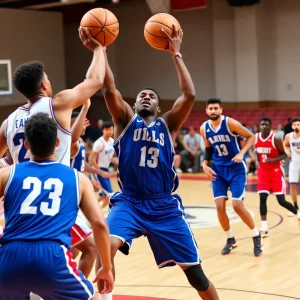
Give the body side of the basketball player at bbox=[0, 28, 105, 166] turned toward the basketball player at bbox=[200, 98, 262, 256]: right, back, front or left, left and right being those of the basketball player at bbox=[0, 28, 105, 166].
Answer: front

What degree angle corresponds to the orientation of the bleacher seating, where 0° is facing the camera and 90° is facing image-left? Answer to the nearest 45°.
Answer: approximately 0°

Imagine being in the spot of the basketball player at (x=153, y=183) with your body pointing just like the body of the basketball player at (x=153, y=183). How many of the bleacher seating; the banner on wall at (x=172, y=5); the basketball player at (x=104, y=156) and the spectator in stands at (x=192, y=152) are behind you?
4

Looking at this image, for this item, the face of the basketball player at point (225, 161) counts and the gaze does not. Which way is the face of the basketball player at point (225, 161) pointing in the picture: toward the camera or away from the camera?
toward the camera

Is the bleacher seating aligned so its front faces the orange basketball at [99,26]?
yes

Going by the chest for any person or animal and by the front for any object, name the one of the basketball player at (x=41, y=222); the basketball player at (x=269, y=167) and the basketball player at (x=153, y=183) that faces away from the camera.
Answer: the basketball player at (x=41, y=222)

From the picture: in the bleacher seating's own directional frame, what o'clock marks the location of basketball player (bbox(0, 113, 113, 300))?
The basketball player is roughly at 12 o'clock from the bleacher seating.

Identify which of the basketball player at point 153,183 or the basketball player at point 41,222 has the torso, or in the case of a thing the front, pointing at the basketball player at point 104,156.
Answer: the basketball player at point 41,222

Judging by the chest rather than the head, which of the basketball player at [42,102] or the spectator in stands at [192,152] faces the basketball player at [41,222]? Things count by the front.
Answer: the spectator in stands

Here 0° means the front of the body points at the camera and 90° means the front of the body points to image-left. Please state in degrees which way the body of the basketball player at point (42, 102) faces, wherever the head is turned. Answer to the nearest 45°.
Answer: approximately 225°

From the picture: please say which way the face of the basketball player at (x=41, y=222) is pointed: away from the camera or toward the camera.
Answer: away from the camera

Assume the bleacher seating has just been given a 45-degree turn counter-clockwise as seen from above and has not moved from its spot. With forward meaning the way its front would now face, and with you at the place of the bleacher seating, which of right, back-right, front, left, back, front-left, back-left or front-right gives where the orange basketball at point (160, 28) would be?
front-right

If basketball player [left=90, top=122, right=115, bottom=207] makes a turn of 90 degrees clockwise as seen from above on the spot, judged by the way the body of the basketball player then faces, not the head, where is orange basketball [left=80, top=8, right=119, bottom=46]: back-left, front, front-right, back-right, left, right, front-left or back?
front-left

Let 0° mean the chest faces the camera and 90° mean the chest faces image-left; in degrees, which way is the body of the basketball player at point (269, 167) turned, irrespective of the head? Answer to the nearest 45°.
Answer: approximately 45°
